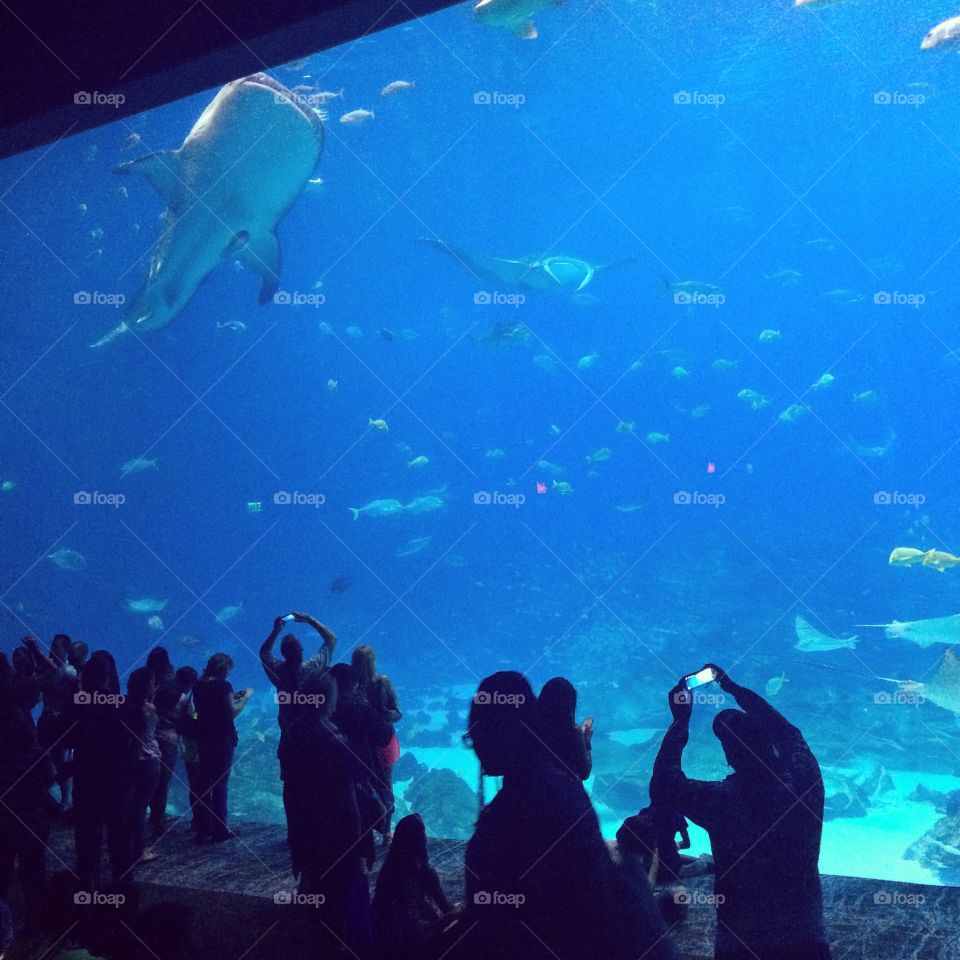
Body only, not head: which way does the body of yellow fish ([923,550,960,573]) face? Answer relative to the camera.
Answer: to the viewer's left

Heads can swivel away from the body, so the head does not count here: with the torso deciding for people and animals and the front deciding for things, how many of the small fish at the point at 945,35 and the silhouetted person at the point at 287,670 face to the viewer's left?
1

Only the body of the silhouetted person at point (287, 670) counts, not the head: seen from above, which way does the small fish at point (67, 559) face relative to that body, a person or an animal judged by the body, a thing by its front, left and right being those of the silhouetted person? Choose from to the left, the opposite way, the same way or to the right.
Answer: to the left

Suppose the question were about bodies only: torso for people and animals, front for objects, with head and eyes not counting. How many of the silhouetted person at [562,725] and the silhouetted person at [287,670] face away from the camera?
2

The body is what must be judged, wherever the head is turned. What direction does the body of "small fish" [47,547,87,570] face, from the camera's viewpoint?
to the viewer's left

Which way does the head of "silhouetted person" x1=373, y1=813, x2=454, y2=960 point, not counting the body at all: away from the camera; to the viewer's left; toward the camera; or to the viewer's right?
away from the camera

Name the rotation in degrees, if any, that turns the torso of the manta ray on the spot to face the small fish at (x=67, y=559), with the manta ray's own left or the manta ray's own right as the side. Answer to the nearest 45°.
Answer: approximately 135° to the manta ray's own right

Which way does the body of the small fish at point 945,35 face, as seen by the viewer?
to the viewer's left

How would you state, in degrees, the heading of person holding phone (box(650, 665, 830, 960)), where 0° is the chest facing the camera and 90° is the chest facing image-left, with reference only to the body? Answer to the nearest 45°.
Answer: approximately 135°

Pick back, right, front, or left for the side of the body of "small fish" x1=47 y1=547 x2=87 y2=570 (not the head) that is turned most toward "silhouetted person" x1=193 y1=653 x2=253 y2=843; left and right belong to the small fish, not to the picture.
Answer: left
